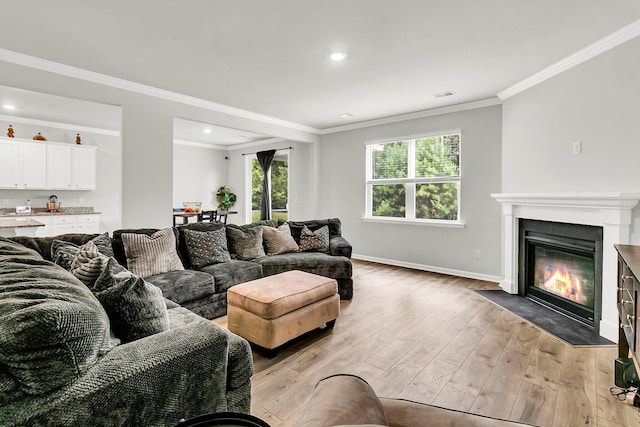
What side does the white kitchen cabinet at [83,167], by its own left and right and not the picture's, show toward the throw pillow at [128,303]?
front

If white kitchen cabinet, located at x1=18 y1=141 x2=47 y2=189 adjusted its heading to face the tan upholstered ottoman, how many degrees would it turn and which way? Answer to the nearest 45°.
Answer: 0° — it already faces it

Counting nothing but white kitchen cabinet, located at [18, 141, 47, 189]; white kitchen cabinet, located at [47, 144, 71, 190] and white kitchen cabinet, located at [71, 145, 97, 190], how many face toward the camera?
3

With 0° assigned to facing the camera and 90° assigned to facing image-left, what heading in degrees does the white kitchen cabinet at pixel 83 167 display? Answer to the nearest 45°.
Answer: approximately 0°

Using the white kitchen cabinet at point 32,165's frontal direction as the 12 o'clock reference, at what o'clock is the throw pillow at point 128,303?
The throw pillow is roughly at 12 o'clock from the white kitchen cabinet.

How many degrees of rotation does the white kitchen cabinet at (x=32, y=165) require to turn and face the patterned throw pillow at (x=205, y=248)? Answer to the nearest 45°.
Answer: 0° — it already faces it
